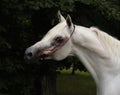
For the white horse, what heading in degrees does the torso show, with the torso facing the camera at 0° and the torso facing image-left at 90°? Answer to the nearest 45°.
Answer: approximately 90°
